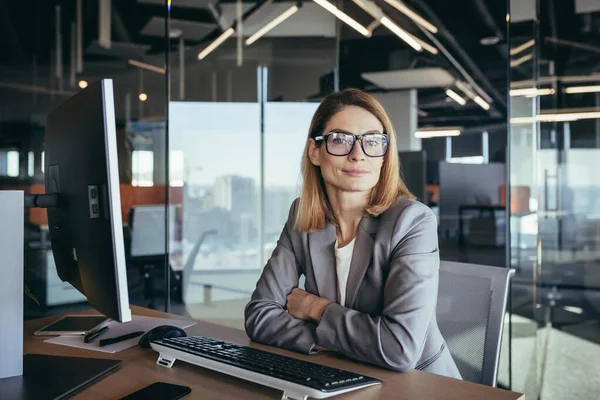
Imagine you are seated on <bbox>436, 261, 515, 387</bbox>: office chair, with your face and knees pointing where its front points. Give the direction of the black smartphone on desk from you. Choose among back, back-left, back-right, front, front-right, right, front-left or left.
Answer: front

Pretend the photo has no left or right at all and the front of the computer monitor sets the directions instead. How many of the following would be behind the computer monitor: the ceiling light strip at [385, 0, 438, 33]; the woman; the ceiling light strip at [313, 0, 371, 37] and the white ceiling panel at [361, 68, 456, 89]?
0

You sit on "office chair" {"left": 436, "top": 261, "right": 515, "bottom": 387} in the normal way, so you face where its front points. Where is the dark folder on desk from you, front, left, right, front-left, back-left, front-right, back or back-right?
front

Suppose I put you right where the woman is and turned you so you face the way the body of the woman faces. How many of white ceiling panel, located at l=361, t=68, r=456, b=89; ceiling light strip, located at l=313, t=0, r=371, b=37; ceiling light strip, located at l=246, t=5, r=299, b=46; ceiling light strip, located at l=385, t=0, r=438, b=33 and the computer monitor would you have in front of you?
1

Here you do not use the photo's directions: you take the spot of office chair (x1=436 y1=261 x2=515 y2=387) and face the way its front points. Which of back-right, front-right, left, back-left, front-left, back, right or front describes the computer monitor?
front

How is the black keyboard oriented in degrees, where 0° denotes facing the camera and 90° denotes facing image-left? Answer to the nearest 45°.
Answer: approximately 225°

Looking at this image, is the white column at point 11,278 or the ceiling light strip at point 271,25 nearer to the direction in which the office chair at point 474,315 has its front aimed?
the white column

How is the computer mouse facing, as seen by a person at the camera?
facing the viewer and to the left of the viewer

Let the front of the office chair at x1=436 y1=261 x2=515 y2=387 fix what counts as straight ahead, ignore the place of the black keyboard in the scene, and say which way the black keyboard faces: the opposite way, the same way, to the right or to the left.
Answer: the opposite way

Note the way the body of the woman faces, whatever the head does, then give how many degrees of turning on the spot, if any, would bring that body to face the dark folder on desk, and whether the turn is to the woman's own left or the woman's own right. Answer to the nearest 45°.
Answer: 0° — they already face it

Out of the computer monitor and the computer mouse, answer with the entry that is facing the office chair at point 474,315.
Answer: the computer monitor

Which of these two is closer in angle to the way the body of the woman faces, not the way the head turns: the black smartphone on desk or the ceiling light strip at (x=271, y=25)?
the black smartphone on desk

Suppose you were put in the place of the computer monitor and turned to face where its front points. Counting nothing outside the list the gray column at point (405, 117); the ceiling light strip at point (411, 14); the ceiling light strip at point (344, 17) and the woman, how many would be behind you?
0

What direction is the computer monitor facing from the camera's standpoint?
to the viewer's right

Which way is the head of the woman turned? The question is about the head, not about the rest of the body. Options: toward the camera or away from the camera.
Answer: toward the camera

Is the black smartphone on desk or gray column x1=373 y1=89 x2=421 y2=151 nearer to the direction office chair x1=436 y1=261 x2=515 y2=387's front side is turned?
the black smartphone on desk

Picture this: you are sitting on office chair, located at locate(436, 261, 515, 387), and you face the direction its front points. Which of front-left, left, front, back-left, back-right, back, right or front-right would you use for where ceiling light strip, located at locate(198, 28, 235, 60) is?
right

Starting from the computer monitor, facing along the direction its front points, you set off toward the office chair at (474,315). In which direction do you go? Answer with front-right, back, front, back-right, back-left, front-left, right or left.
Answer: front
